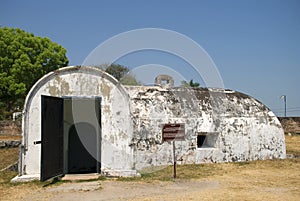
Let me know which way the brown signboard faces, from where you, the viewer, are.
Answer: facing the viewer

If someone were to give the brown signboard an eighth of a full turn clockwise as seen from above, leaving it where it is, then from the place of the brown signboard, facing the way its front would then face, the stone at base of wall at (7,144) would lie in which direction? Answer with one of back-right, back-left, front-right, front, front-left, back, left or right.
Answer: right

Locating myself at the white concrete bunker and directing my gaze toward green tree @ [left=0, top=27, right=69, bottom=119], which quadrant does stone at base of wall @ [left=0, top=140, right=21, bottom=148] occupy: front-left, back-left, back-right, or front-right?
front-left

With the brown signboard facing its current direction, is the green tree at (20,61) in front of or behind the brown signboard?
behind
